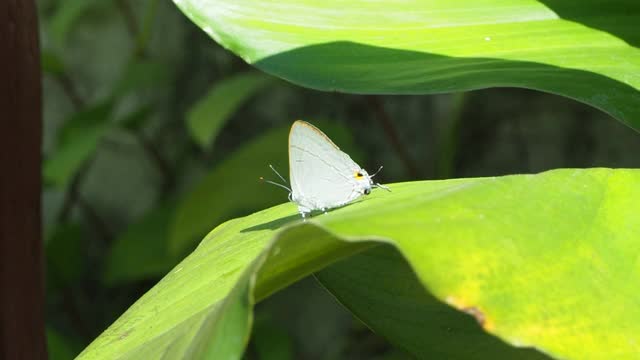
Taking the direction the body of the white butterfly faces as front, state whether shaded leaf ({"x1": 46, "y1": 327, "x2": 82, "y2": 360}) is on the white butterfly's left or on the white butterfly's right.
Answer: on the white butterfly's right
